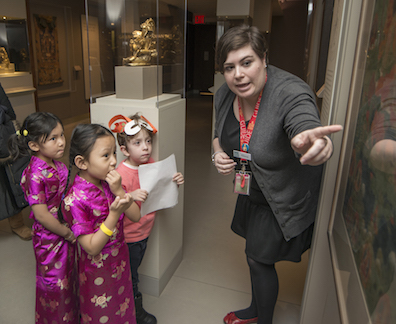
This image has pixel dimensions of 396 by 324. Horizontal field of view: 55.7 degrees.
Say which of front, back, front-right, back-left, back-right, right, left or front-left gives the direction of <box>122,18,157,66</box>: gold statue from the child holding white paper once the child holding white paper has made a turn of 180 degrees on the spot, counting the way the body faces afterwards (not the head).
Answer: front-right

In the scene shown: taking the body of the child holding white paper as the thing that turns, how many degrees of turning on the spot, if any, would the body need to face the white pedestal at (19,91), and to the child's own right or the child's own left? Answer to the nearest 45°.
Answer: approximately 180°

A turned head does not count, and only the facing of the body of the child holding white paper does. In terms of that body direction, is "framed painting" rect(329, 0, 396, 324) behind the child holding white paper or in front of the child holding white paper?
in front

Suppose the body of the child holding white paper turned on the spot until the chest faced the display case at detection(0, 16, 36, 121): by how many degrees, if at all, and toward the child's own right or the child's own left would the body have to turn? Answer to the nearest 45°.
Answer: approximately 180°

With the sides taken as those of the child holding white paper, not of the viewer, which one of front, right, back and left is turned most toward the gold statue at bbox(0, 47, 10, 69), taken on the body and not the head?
back

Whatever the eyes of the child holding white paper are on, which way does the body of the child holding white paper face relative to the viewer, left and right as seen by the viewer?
facing the viewer and to the right of the viewer

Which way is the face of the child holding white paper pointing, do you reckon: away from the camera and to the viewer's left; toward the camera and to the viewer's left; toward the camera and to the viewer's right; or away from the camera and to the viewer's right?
toward the camera and to the viewer's right

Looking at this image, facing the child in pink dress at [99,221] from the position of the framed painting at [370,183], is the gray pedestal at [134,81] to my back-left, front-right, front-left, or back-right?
front-right
